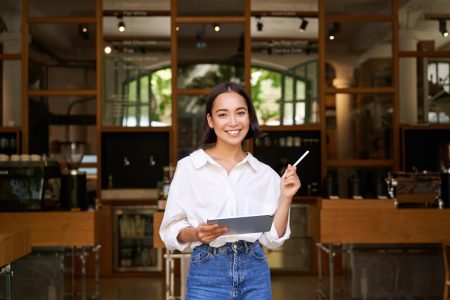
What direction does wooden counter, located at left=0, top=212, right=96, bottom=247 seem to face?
toward the camera

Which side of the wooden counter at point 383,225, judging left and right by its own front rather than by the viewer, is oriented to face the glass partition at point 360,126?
back

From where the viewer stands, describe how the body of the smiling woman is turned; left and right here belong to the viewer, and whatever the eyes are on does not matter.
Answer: facing the viewer

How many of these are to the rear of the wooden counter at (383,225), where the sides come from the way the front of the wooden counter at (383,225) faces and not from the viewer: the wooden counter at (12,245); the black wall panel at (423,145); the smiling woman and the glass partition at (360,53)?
2

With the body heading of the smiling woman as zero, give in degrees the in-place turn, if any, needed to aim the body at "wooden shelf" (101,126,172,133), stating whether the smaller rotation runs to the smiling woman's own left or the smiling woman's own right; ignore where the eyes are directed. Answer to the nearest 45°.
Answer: approximately 180°

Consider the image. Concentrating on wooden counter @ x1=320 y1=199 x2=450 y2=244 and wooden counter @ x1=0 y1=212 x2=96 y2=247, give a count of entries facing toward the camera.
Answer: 2

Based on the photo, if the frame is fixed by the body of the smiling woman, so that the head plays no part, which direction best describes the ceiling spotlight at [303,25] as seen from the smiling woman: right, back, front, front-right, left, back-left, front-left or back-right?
back

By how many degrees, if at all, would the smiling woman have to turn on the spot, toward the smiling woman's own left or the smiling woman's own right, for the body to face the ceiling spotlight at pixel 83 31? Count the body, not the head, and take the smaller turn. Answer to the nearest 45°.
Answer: approximately 180°
